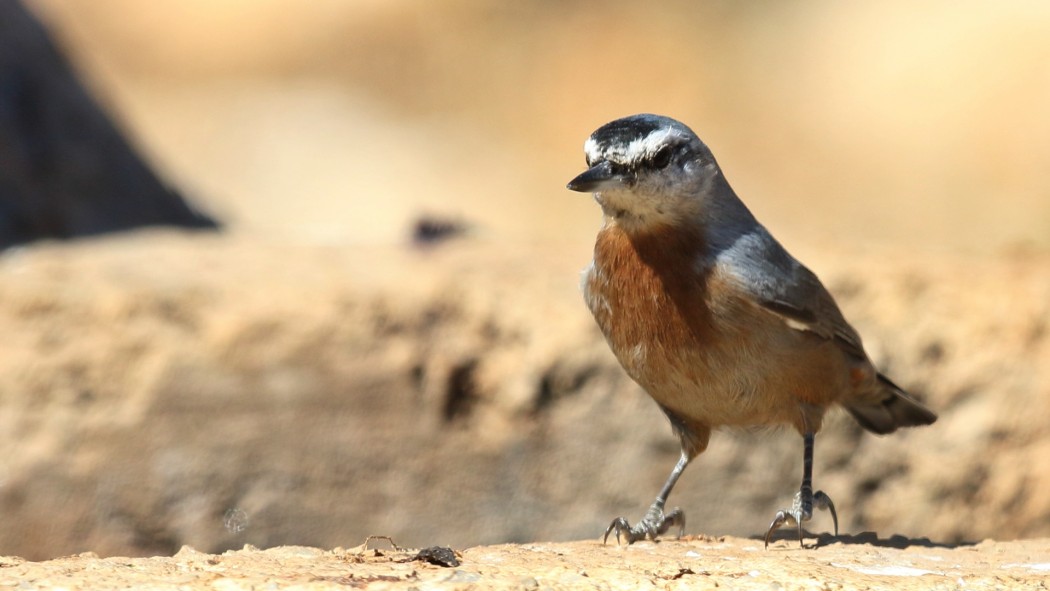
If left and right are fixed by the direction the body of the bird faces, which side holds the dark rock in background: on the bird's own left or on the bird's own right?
on the bird's own right

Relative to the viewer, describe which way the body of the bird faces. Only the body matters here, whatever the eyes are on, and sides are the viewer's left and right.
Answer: facing the viewer and to the left of the viewer
